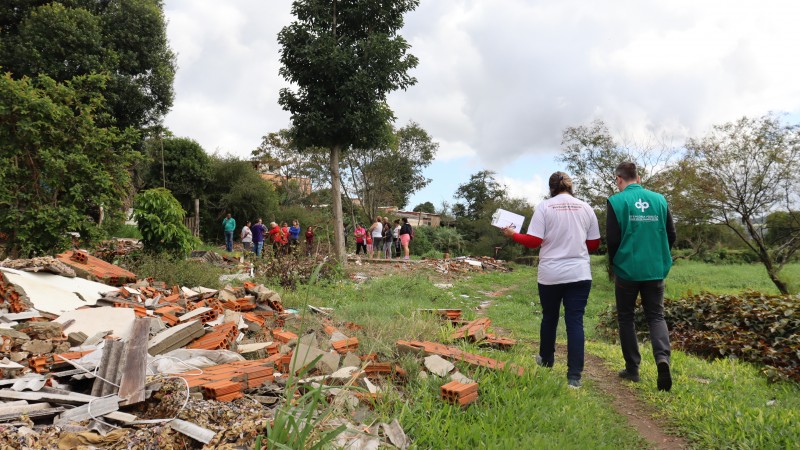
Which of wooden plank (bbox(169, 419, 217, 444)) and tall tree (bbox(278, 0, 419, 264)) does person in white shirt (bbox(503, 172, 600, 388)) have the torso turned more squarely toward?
the tall tree

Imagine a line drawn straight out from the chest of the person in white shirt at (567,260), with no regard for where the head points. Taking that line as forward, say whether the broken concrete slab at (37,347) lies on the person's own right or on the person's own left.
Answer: on the person's own left

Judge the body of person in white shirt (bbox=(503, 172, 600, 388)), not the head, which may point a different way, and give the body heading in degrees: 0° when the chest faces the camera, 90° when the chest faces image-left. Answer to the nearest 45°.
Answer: approximately 180°

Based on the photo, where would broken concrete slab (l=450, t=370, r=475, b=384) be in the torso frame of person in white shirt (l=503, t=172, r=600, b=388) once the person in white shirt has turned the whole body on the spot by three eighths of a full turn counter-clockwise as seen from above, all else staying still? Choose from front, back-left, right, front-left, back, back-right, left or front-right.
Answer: front

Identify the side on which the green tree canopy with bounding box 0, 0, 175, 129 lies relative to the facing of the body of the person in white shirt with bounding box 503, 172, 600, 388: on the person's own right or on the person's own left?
on the person's own left

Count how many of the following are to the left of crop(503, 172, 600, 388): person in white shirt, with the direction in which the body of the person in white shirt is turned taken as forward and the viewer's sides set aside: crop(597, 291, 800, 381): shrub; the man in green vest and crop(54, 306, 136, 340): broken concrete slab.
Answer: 1

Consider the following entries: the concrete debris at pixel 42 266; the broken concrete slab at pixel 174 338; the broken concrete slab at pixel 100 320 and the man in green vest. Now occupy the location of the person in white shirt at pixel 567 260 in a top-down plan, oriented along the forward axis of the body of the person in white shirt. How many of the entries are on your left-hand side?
3

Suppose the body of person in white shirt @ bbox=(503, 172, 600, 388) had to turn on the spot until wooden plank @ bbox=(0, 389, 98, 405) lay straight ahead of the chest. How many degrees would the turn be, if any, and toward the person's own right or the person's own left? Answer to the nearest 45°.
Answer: approximately 135° to the person's own left

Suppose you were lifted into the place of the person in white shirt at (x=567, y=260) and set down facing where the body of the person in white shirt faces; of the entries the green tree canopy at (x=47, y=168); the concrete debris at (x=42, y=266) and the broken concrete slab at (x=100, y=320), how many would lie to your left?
3

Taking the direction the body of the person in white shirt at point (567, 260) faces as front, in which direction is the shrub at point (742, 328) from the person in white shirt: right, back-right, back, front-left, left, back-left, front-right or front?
front-right

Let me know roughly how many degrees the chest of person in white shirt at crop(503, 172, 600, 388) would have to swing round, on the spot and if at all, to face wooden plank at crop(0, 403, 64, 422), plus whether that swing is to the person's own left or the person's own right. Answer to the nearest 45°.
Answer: approximately 135° to the person's own left

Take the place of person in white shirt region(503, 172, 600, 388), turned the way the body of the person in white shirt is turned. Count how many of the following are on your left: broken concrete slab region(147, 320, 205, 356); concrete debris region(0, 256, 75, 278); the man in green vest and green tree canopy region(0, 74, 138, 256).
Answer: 3

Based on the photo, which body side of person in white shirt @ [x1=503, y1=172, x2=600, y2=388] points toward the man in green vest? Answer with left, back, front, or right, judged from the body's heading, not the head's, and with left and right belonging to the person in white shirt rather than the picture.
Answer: right

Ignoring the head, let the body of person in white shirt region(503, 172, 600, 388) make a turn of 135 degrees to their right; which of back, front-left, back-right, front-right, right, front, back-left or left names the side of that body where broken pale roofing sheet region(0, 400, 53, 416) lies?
right

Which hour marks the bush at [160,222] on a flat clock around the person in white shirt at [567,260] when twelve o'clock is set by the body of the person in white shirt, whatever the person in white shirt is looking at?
The bush is roughly at 10 o'clock from the person in white shirt.
